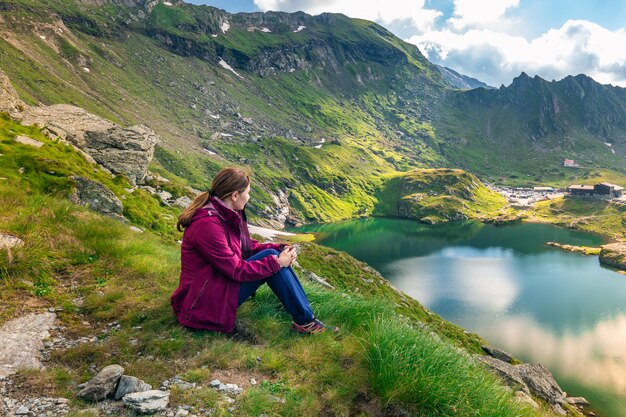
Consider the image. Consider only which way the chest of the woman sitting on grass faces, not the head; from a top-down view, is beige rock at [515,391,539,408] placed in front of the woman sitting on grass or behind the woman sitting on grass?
in front

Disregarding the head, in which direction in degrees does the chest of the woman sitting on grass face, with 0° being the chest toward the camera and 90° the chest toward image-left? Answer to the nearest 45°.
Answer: approximately 270°
